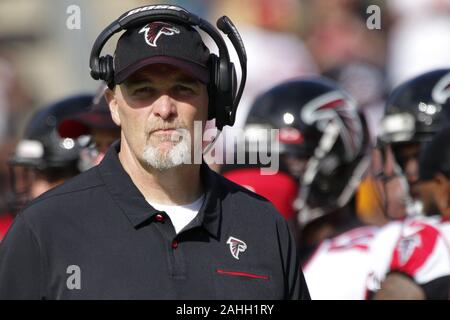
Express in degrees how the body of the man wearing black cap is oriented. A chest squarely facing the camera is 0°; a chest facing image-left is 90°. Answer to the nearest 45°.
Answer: approximately 0°

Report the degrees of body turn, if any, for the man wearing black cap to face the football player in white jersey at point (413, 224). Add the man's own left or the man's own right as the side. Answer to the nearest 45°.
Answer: approximately 135° to the man's own left

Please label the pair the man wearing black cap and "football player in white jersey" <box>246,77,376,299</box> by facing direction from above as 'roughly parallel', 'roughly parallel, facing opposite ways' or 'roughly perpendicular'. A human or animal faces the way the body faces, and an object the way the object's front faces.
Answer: roughly perpendicular

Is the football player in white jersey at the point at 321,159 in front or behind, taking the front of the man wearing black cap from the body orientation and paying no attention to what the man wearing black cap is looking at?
behind

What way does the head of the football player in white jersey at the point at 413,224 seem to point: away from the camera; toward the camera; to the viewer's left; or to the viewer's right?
to the viewer's left
